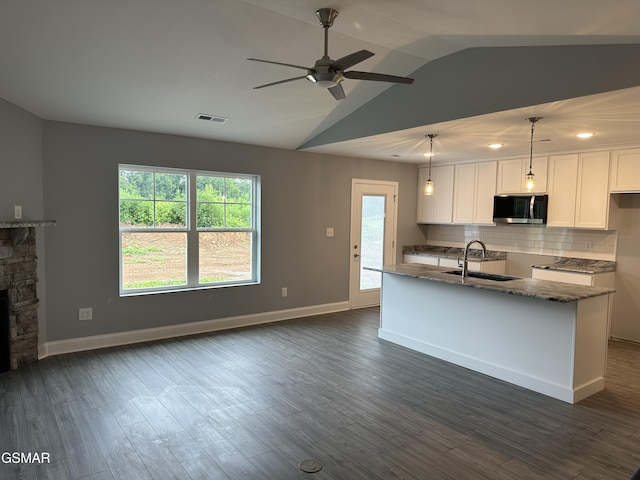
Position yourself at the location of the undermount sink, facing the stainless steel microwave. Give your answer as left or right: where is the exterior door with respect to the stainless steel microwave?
left

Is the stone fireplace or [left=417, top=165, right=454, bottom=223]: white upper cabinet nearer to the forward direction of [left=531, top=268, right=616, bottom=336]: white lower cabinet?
the stone fireplace

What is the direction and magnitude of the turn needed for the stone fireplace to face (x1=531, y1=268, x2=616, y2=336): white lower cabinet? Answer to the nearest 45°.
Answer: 0° — it already faces it

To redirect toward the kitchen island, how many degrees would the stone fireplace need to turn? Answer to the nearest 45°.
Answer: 0° — it already faces it

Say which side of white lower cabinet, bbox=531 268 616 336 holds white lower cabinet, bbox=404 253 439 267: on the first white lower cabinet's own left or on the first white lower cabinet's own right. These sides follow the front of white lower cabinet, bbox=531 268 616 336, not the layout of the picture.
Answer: on the first white lower cabinet's own right

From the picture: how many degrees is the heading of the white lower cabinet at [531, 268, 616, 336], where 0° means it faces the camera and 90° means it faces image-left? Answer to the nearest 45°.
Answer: approximately 45°

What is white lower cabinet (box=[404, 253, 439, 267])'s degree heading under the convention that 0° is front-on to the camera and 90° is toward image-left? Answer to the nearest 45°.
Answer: approximately 45°

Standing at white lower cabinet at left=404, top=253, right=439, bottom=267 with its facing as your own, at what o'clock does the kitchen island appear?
The kitchen island is roughly at 10 o'clock from the white lower cabinet.

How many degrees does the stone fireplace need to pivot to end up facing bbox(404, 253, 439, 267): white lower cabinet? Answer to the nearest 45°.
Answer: approximately 45° to its left

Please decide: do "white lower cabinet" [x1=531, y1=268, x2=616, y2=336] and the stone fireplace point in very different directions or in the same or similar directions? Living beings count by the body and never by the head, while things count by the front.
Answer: very different directions
